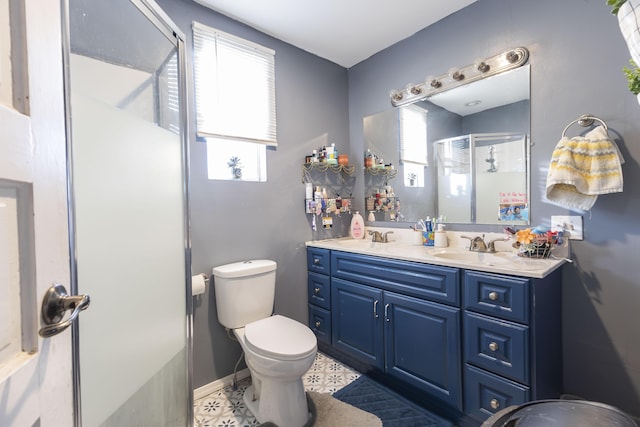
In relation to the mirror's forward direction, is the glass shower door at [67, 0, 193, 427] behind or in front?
in front

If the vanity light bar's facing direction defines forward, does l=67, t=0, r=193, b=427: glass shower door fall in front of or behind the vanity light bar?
in front

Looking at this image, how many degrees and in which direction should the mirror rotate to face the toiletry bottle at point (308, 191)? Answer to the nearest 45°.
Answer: approximately 45° to its right

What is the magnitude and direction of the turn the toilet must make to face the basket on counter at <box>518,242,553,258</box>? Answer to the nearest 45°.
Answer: approximately 45° to its left

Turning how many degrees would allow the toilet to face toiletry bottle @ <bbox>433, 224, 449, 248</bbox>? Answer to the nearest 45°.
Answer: approximately 45° to its left

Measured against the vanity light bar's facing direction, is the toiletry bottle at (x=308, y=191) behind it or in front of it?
in front

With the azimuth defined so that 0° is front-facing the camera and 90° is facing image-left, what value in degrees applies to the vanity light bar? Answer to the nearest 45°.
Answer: approximately 45°

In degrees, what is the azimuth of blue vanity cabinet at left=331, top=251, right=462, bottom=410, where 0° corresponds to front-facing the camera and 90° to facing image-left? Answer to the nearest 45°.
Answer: approximately 45°
